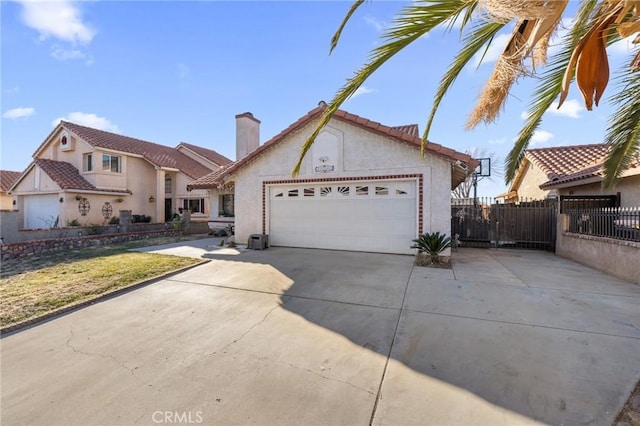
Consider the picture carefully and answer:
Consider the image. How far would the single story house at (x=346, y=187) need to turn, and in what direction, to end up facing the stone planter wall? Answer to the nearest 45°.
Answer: approximately 90° to its right

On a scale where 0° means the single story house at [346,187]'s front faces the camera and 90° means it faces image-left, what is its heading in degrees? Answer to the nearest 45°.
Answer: approximately 0°

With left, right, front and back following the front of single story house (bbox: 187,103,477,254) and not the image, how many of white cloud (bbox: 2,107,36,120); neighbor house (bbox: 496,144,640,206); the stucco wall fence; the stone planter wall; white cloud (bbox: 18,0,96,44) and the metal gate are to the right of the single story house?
3

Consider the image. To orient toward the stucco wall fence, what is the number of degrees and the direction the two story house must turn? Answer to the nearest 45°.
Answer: approximately 90° to its left

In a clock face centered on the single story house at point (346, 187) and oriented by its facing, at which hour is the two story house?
The two story house is roughly at 4 o'clock from the single story house.

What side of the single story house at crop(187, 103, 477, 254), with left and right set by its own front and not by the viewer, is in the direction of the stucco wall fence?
left

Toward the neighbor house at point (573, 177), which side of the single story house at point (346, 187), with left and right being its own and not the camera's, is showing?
left

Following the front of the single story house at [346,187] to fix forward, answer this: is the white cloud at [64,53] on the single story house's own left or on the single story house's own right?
on the single story house's own right
